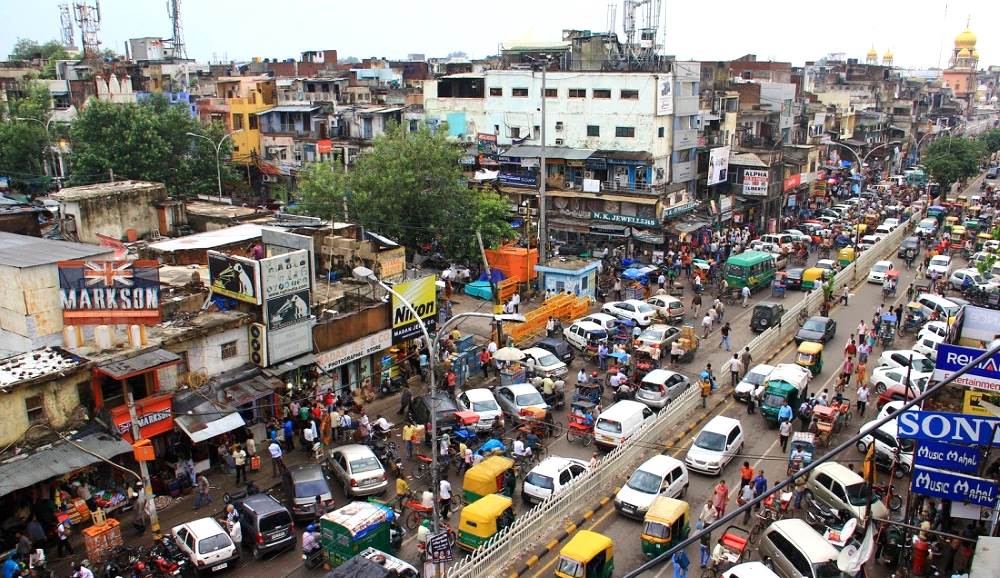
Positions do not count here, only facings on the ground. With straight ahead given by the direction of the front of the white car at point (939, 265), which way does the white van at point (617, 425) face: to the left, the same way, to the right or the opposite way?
the opposite way

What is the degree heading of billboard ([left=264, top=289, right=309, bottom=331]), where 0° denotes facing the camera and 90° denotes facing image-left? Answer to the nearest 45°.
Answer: approximately 315°

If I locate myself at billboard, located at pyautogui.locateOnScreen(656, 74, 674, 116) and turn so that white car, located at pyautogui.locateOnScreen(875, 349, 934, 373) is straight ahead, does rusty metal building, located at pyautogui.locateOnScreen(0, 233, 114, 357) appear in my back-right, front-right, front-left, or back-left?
front-right

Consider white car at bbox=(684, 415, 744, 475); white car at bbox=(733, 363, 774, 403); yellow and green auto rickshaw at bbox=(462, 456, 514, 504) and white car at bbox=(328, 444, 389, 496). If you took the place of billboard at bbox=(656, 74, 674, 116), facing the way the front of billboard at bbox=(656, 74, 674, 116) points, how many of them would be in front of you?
4

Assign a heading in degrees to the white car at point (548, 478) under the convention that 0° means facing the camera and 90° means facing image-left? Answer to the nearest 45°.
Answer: approximately 225°

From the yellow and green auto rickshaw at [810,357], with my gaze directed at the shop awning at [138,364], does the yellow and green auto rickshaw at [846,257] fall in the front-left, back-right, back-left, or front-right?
back-right

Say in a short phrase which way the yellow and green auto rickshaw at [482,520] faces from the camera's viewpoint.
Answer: facing away from the viewer and to the right of the viewer

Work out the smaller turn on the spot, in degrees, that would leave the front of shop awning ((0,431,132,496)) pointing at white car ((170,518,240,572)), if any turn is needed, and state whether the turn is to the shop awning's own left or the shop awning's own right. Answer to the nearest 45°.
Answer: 0° — it already faces it

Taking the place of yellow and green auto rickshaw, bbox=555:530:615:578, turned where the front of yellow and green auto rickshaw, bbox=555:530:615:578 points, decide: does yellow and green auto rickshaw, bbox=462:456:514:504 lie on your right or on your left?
on your right

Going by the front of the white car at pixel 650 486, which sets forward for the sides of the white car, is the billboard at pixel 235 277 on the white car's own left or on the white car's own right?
on the white car's own right

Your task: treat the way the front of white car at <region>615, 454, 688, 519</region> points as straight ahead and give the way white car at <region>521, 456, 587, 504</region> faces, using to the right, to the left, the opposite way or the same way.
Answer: the opposite way

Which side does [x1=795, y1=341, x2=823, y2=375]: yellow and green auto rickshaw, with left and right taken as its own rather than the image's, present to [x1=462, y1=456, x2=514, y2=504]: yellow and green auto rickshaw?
front

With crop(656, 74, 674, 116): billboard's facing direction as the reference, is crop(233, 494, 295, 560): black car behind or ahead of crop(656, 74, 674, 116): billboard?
ahead

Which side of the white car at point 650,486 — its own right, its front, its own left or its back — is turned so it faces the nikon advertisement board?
right

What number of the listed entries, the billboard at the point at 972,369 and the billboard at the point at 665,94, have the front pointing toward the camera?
2

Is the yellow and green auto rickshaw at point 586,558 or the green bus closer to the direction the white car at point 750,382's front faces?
the yellow and green auto rickshaw
